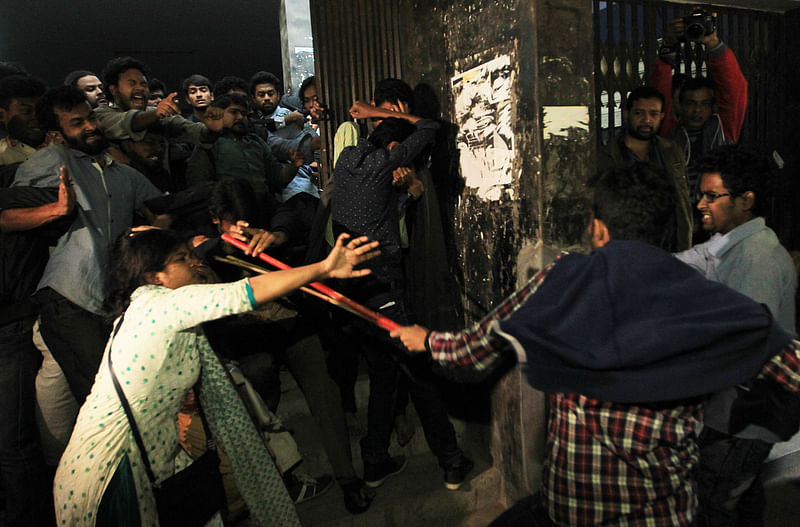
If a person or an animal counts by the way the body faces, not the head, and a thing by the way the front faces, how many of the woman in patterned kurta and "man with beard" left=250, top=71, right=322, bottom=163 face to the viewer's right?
1

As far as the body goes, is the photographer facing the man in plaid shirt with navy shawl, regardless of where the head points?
yes

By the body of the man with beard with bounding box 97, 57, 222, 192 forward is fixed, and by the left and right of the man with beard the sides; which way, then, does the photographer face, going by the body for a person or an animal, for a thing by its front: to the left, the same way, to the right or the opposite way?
to the right

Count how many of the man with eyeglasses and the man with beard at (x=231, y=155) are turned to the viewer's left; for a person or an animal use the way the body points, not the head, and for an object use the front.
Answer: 1

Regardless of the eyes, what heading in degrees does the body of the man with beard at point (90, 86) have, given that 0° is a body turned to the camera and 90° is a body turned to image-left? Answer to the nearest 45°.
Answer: approximately 315°

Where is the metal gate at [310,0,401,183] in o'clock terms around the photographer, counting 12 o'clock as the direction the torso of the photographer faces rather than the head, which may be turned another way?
The metal gate is roughly at 2 o'clock from the photographer.

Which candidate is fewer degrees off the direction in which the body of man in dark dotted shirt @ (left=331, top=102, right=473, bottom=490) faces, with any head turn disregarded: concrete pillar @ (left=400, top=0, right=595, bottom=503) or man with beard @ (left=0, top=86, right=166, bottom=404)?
the concrete pillar

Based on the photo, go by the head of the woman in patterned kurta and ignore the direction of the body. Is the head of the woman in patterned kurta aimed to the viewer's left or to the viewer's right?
to the viewer's right

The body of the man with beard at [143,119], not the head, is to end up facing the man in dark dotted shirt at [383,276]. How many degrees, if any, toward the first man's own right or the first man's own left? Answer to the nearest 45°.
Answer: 0° — they already face them
